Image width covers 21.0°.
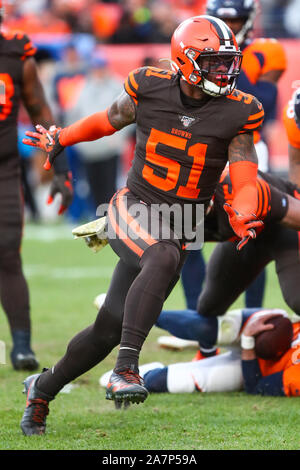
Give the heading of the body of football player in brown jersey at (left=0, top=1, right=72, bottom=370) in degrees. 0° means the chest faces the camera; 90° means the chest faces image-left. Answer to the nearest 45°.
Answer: approximately 0°

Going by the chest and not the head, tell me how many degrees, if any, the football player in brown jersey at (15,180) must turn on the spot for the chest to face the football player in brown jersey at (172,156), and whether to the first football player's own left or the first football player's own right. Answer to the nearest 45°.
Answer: approximately 45° to the first football player's own left

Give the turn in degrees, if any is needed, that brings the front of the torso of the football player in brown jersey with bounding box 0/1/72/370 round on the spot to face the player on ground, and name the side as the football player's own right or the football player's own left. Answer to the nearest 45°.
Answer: approximately 45° to the football player's own left
